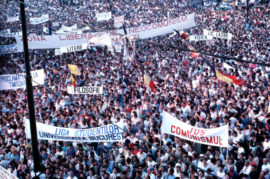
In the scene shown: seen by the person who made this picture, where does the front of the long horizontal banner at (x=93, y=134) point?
facing the viewer

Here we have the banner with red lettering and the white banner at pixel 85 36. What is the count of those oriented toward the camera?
2

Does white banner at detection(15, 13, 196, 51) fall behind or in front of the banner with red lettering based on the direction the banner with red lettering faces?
behind

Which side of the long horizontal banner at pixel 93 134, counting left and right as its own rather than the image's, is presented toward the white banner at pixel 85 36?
back

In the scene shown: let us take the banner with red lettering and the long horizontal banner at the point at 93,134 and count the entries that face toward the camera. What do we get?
2

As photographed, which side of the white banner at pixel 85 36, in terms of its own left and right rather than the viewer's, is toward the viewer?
front

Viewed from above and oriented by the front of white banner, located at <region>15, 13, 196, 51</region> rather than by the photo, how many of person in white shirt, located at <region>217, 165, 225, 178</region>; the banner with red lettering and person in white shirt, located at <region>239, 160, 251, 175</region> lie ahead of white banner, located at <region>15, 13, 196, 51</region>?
3

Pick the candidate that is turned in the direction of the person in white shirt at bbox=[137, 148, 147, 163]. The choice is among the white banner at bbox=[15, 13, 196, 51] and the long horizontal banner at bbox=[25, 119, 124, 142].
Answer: the white banner

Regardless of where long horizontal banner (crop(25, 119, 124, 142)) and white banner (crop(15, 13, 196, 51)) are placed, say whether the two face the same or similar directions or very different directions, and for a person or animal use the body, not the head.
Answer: same or similar directions

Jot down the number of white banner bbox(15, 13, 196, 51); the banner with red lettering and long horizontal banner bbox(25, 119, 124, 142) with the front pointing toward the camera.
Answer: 3

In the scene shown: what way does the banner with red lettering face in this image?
toward the camera

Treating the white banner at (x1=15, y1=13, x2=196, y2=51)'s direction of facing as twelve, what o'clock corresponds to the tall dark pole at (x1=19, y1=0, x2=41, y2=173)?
The tall dark pole is roughly at 12 o'clock from the white banner.
